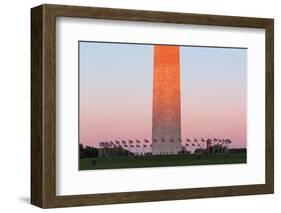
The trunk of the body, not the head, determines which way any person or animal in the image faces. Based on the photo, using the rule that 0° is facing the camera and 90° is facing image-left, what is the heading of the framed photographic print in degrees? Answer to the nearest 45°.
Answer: approximately 315°
